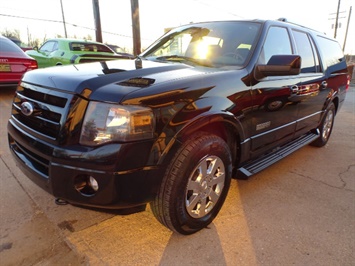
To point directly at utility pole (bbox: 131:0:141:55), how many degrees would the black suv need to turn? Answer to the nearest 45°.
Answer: approximately 135° to its right

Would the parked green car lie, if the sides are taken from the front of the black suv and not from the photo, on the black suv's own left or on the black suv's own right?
on the black suv's own right

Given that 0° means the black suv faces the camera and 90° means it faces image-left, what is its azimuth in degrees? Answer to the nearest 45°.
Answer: approximately 45°

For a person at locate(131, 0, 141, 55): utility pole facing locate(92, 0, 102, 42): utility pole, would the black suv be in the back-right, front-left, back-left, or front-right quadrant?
back-left

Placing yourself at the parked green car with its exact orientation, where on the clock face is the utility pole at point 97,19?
The utility pole is roughly at 2 o'clock from the parked green car.

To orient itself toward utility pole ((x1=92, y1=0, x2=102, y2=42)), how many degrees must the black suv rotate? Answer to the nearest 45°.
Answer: approximately 135° to its right

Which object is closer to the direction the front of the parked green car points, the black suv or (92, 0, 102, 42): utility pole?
the utility pole
